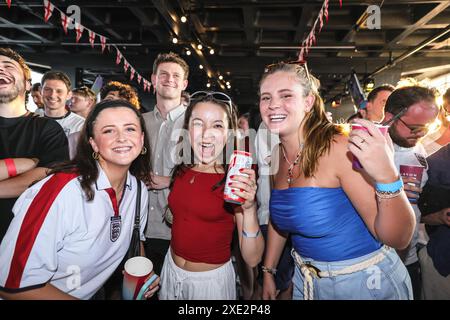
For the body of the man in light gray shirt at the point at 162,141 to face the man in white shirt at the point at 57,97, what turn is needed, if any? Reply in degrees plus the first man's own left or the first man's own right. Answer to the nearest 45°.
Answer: approximately 135° to the first man's own right

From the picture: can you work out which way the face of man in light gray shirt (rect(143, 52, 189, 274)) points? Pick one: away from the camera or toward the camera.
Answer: toward the camera

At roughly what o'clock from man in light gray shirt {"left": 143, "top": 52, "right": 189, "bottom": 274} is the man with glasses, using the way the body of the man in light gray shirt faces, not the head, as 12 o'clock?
The man with glasses is roughly at 10 o'clock from the man in light gray shirt.

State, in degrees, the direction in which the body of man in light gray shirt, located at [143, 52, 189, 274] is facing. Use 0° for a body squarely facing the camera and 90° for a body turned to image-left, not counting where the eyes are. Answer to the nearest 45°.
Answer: approximately 0°

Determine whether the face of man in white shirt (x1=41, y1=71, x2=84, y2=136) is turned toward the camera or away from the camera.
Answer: toward the camera
